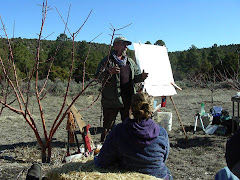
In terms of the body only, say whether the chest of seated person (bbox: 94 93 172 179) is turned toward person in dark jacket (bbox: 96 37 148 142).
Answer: yes

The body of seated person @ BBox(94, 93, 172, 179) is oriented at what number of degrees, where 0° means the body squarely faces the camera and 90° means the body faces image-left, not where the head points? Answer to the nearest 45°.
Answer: approximately 180°

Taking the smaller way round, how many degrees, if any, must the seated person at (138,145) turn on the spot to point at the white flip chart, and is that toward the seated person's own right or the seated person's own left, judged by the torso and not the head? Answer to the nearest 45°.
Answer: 0° — they already face it

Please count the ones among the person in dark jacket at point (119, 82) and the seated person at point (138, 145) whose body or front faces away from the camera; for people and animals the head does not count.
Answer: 1

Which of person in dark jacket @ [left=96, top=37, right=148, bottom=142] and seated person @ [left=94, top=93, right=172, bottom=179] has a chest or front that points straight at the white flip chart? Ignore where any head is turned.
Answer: the seated person

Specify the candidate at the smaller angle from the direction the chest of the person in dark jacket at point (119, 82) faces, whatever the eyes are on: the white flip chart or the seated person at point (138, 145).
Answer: the seated person

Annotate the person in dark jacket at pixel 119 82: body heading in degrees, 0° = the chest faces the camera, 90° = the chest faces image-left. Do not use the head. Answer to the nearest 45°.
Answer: approximately 315°

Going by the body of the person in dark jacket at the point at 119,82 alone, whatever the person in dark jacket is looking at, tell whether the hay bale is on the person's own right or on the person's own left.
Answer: on the person's own right

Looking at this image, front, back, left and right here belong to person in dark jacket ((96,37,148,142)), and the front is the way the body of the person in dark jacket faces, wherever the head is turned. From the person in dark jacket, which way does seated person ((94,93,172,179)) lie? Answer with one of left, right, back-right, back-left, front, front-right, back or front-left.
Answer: front-right

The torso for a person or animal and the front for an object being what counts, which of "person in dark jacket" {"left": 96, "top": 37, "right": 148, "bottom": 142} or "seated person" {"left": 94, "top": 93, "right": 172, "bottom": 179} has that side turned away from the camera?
the seated person
